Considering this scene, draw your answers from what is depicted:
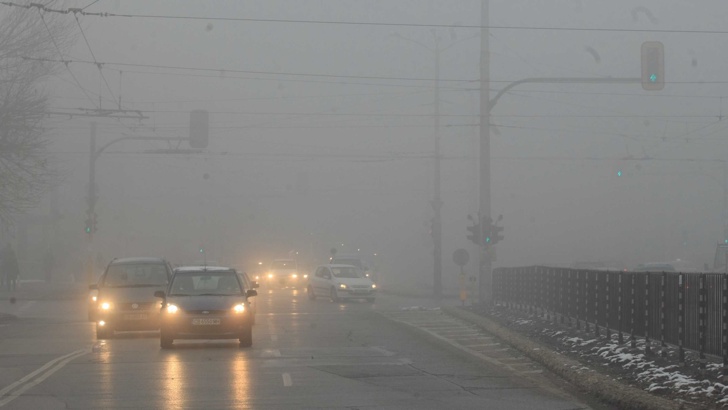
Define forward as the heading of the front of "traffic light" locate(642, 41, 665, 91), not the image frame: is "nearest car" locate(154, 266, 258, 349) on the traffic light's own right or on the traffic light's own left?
on the traffic light's own right

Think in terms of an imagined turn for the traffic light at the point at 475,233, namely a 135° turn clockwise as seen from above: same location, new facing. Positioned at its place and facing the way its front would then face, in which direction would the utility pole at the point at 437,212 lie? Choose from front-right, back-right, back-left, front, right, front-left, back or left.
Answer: front-left

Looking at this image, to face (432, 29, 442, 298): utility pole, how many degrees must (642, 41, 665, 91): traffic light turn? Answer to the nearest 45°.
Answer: approximately 135° to its right

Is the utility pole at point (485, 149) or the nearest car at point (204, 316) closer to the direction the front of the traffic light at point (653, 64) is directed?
the nearest car

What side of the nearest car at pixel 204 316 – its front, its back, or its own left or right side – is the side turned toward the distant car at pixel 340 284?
back

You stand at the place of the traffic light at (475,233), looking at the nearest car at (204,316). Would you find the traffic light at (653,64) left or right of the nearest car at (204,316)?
left

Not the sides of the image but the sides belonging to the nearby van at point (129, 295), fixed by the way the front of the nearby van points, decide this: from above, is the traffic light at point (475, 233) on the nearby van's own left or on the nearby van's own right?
on the nearby van's own left

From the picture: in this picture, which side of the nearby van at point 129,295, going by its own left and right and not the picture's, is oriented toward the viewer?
front
